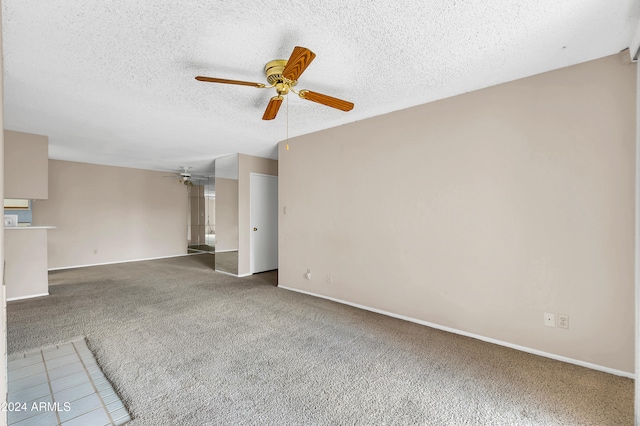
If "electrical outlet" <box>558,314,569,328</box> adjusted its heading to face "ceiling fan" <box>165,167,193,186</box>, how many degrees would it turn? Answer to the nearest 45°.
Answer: approximately 90° to its right

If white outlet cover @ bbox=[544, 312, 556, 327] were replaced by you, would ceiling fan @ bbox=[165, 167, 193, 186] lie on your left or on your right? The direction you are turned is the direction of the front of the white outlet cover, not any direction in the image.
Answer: on your right

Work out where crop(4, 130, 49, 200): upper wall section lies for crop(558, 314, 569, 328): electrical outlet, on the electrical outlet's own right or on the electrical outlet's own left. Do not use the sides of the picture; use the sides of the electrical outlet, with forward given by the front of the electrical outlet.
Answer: on the electrical outlet's own right

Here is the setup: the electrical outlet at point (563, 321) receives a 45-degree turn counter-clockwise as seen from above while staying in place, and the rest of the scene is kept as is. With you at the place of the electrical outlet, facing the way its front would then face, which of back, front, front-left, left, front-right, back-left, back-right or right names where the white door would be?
back-right

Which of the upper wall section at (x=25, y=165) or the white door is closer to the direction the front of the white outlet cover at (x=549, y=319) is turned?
the upper wall section

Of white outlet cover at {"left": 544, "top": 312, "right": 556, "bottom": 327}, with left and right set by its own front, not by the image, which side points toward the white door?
right
